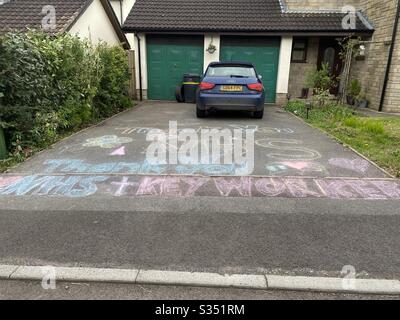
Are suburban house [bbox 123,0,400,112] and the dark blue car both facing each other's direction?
yes

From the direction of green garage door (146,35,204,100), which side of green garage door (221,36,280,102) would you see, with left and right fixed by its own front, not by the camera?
right

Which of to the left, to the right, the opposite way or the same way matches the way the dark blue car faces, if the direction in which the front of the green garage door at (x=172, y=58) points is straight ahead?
the opposite way

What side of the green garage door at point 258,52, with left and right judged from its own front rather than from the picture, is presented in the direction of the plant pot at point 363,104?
left

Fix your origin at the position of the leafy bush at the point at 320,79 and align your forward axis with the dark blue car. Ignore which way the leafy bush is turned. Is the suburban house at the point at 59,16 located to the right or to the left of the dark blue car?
right

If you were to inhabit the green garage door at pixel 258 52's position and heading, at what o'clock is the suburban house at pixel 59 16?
The suburban house is roughly at 2 o'clock from the green garage door.

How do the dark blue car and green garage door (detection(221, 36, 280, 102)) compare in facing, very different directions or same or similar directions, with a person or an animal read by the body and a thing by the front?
very different directions

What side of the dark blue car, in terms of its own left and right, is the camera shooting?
back

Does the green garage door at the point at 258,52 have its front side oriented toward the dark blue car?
yes

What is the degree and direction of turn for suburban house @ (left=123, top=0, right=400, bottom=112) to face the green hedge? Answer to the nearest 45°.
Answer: approximately 45° to its right

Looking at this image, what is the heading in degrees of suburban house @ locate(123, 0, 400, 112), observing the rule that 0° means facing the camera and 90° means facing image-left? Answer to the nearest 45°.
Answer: approximately 0°

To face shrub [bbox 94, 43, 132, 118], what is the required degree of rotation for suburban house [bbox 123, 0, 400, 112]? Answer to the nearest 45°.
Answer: approximately 45° to its right

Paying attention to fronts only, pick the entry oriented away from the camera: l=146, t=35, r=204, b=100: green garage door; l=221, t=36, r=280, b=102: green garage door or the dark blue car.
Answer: the dark blue car
